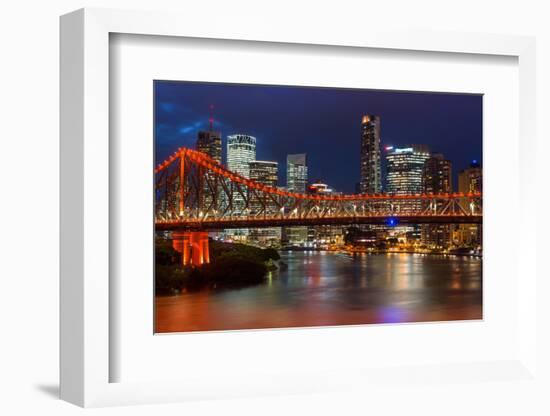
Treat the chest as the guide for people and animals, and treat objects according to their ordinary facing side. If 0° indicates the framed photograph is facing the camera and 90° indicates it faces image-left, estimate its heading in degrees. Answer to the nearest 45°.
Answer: approximately 315°
